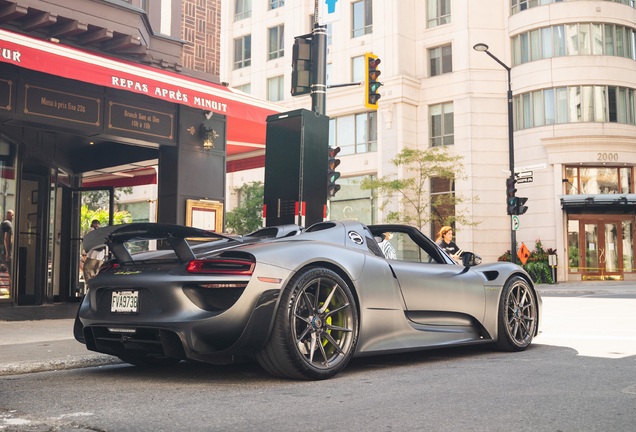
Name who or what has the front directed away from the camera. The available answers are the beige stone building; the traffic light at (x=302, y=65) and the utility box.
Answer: the traffic light

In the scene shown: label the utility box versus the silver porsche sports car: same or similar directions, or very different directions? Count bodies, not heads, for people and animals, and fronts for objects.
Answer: very different directions

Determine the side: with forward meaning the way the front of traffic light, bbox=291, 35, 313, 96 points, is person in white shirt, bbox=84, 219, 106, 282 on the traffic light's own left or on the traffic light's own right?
on the traffic light's own left

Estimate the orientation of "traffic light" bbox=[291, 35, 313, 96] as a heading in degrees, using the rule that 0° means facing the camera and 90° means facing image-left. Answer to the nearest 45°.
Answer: approximately 180°

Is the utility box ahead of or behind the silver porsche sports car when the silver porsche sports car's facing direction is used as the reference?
ahead

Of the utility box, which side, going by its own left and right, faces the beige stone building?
back

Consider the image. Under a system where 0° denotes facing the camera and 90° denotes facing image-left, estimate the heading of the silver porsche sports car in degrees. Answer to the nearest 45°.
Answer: approximately 225°

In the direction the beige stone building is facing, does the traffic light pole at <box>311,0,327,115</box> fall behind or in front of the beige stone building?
in front

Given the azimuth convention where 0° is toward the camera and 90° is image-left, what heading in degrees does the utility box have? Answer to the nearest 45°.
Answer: approximately 45°

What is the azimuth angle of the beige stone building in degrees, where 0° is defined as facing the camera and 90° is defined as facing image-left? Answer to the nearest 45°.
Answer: approximately 0°

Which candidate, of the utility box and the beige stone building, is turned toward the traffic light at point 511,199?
the beige stone building
